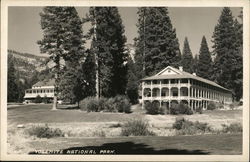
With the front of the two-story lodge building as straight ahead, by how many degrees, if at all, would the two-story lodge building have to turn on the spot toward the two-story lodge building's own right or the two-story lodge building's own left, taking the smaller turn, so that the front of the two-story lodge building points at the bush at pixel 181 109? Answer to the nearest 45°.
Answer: approximately 45° to the two-story lodge building's own left

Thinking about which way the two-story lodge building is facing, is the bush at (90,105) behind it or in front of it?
in front

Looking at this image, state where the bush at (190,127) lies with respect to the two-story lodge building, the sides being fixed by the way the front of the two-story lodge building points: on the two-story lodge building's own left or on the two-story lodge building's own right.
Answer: on the two-story lodge building's own left

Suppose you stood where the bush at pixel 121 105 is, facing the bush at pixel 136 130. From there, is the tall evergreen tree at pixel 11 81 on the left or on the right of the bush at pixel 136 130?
right

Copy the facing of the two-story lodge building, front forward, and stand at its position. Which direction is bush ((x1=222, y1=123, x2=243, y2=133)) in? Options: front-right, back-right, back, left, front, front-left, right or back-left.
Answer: front-left

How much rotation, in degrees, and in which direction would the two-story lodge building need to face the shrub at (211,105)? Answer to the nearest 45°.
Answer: approximately 90° to its left

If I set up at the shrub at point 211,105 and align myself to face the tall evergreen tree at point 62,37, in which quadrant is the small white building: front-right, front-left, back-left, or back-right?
front-right

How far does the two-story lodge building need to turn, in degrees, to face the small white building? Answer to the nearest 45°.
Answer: approximately 45° to its right
